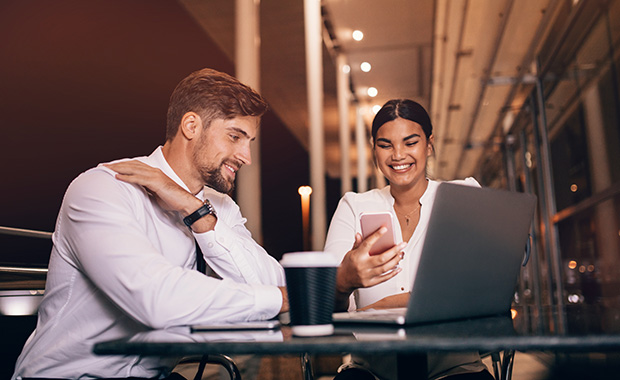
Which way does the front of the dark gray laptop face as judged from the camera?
facing away from the viewer and to the left of the viewer

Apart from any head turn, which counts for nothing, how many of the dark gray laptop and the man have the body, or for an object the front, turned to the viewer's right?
1

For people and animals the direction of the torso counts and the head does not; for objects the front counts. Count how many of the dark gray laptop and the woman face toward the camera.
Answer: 1

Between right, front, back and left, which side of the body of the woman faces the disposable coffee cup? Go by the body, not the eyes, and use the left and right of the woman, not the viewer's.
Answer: front

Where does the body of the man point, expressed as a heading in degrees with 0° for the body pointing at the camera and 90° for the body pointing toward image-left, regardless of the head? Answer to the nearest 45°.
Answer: approximately 270°

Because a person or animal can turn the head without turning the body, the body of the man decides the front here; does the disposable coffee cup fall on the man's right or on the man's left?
on the man's right

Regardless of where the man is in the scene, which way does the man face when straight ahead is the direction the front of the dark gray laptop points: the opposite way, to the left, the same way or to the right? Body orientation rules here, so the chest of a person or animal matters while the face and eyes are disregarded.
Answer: to the right

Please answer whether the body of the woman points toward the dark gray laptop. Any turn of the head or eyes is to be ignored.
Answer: yes

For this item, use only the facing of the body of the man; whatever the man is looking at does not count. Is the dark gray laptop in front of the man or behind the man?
in front

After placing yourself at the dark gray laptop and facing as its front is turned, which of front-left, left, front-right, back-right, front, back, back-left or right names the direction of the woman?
front-right
